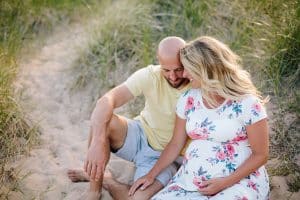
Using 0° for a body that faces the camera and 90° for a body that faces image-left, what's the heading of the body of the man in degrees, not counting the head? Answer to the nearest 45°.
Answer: approximately 0°

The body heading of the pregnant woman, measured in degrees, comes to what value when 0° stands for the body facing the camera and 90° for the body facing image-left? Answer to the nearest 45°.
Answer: approximately 45°

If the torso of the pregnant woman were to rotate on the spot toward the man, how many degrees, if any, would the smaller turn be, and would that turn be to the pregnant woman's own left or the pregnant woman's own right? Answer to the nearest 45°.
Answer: approximately 90° to the pregnant woman's own right
